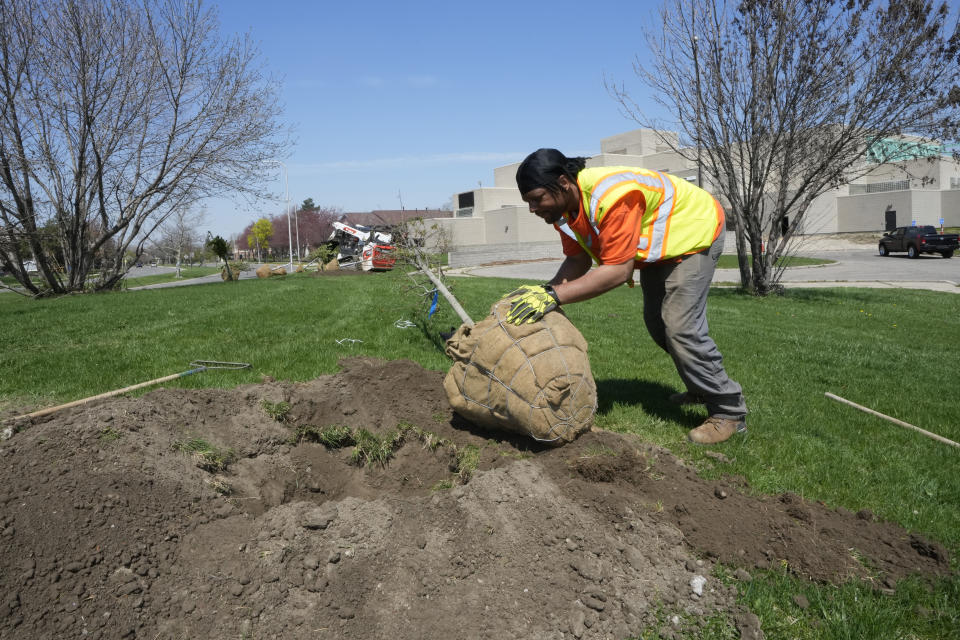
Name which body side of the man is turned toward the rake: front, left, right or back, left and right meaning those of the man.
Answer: front

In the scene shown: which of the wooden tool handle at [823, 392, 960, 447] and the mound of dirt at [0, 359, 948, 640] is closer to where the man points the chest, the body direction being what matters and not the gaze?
the mound of dirt

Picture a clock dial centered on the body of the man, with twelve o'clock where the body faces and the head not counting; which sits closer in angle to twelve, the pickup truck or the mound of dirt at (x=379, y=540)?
the mound of dirt

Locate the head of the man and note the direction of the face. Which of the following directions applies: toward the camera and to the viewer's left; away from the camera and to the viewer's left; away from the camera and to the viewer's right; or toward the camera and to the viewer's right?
toward the camera and to the viewer's left

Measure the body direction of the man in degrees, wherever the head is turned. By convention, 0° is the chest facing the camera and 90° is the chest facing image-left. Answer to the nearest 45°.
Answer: approximately 90°

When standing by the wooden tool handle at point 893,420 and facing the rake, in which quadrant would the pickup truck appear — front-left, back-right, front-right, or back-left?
back-right
